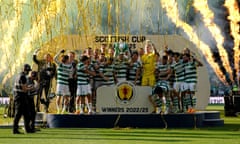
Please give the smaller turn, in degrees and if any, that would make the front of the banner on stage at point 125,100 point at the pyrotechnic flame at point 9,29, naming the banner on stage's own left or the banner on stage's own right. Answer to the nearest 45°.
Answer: approximately 135° to the banner on stage's own right

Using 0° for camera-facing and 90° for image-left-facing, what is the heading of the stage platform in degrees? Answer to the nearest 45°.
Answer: approximately 0°

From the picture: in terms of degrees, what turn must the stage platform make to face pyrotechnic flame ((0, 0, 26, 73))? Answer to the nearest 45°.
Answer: approximately 135° to its right
